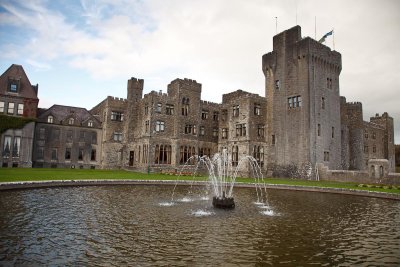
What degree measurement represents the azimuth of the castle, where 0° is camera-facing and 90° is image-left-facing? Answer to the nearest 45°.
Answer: approximately 45°
